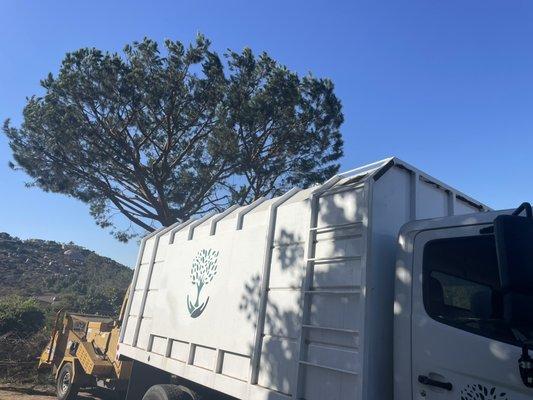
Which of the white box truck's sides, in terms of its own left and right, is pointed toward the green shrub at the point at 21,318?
back

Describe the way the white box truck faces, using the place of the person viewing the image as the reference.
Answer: facing the viewer and to the right of the viewer

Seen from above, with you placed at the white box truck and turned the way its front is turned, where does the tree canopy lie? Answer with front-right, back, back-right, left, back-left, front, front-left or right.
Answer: back

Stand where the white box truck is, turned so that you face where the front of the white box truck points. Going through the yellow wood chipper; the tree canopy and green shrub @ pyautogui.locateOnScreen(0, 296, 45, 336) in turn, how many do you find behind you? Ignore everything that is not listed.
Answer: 3

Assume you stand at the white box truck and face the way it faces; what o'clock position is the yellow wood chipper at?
The yellow wood chipper is roughly at 6 o'clock from the white box truck.
